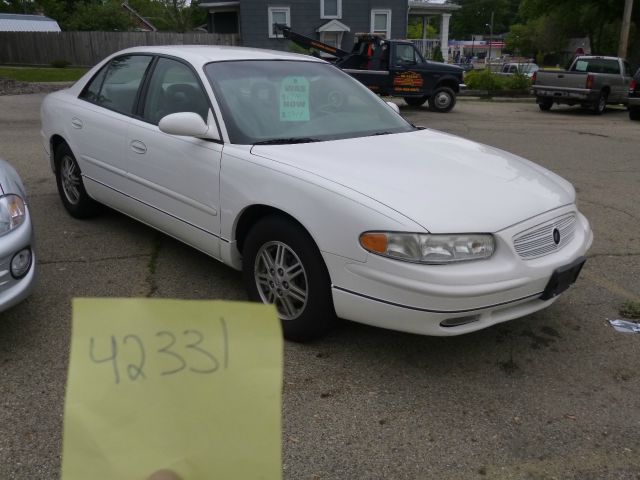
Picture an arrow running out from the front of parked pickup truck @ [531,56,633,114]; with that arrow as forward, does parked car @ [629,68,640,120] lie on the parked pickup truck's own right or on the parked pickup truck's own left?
on the parked pickup truck's own right

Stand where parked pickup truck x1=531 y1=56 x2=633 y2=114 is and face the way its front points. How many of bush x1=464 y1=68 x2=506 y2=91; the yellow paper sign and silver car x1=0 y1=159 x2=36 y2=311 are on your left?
1

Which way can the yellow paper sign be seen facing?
toward the camera

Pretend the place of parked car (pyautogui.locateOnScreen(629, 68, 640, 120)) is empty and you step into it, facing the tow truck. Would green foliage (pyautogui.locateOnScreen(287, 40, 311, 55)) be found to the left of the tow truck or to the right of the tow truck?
right

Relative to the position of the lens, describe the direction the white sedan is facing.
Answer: facing the viewer and to the right of the viewer

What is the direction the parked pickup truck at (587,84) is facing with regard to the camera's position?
facing away from the viewer and to the right of the viewer

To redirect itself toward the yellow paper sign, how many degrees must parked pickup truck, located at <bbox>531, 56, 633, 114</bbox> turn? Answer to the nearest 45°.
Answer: approximately 135° to its right

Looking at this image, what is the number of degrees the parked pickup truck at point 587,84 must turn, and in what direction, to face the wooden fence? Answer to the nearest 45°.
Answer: approximately 135° to its left

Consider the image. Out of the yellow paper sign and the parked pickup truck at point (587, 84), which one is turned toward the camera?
the yellow paper sign

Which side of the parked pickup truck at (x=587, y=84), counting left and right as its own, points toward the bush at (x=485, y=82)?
left

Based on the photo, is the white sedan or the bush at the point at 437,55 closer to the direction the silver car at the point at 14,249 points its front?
the white sedan

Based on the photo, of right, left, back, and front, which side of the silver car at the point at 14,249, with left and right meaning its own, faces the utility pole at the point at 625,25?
left

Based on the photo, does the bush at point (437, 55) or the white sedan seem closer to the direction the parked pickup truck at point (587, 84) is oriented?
the bush
